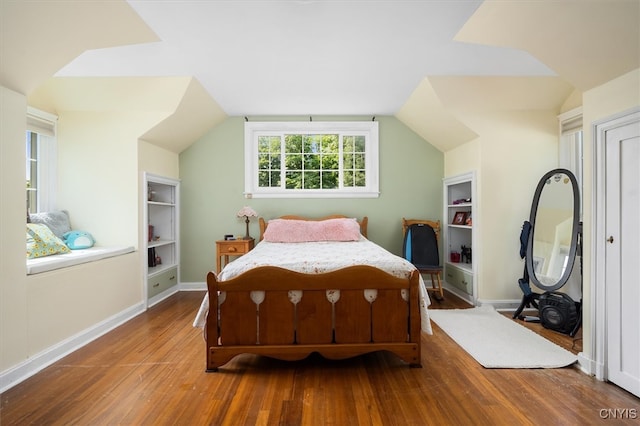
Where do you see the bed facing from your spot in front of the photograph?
facing the viewer

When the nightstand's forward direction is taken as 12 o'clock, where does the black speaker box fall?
The black speaker box is roughly at 10 o'clock from the nightstand.

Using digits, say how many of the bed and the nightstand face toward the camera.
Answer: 2

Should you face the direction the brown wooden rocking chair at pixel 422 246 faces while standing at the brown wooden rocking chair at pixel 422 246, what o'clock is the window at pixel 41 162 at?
The window is roughly at 2 o'clock from the brown wooden rocking chair.

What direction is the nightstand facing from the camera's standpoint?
toward the camera

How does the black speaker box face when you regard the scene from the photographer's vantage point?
facing the viewer and to the left of the viewer

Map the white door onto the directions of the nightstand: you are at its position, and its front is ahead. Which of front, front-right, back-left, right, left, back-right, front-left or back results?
front-left

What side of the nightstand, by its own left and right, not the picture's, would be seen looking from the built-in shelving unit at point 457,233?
left

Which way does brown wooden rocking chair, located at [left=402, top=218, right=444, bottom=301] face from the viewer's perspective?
toward the camera

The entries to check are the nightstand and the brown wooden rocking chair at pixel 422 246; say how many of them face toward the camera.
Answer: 2

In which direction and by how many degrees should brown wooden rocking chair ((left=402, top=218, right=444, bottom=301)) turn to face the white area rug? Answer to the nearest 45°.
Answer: approximately 45° to its left

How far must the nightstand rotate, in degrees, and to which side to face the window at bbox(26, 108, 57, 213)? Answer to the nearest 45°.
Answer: approximately 90° to its right

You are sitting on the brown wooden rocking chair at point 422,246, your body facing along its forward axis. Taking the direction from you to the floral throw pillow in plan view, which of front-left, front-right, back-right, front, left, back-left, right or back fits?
front-right

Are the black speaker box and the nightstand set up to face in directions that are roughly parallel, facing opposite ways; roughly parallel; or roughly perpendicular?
roughly perpendicular

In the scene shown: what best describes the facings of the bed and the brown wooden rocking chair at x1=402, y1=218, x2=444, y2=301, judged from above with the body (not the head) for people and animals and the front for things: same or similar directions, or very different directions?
same or similar directions

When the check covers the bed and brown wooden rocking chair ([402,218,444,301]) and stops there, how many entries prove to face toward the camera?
2
